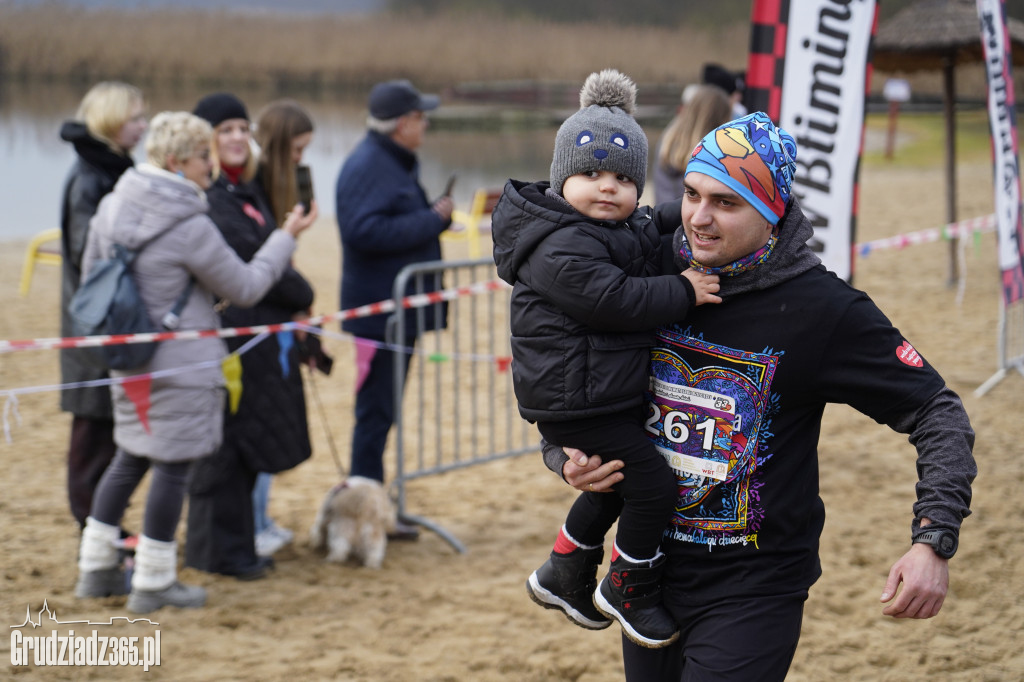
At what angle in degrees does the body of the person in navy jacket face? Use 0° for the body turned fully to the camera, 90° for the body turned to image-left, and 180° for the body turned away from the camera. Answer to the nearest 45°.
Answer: approximately 270°

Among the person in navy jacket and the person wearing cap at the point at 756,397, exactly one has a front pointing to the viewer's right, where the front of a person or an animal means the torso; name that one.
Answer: the person in navy jacket

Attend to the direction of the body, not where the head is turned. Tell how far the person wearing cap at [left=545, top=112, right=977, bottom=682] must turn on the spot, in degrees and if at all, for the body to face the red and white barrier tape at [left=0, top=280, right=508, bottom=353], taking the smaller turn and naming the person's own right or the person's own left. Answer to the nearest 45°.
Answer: approximately 90° to the person's own right

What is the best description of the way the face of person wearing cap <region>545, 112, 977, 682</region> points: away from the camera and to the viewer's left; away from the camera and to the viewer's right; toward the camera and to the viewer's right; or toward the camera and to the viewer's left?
toward the camera and to the viewer's left

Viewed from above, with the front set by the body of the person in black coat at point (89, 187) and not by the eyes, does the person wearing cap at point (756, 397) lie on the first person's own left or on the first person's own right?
on the first person's own right

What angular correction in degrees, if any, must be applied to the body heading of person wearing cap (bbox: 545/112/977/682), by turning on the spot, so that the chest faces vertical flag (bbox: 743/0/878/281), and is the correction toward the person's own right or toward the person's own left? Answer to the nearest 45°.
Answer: approximately 135° to the person's own right

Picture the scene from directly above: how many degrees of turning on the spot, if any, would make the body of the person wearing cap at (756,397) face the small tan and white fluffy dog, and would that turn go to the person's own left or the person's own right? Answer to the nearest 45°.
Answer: approximately 90° to the person's own right

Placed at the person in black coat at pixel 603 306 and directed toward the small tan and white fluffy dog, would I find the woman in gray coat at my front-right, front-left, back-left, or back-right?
front-left

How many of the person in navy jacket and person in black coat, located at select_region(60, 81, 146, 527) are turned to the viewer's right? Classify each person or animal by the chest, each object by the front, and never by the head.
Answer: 2

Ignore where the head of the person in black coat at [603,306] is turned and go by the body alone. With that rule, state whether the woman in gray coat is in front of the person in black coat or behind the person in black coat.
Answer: behind

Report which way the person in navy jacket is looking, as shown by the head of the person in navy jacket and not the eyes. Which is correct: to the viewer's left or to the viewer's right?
to the viewer's right

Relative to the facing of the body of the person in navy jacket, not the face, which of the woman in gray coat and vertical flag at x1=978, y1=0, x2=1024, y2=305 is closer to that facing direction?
the vertical flag

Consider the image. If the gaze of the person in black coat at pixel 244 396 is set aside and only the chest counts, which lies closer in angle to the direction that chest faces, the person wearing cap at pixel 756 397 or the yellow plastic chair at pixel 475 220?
the person wearing cap

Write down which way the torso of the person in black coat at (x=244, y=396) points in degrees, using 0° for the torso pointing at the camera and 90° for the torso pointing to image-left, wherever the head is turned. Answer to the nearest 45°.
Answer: approximately 315°

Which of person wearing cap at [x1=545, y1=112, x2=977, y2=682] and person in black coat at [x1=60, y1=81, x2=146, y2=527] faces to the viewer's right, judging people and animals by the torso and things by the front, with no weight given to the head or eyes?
the person in black coat

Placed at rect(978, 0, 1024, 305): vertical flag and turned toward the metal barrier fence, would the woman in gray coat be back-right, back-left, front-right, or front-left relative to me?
front-left

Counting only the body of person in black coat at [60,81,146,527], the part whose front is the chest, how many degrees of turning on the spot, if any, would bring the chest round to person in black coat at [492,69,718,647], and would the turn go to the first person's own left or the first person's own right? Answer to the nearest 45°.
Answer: approximately 90° to the first person's own right
